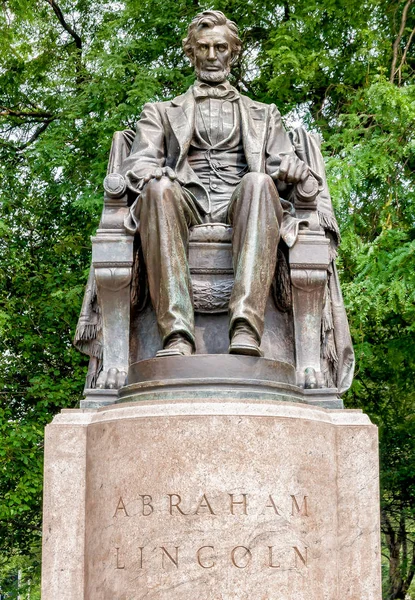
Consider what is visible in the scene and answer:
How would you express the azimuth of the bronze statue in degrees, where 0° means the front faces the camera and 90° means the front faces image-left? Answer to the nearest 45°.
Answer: approximately 0°
